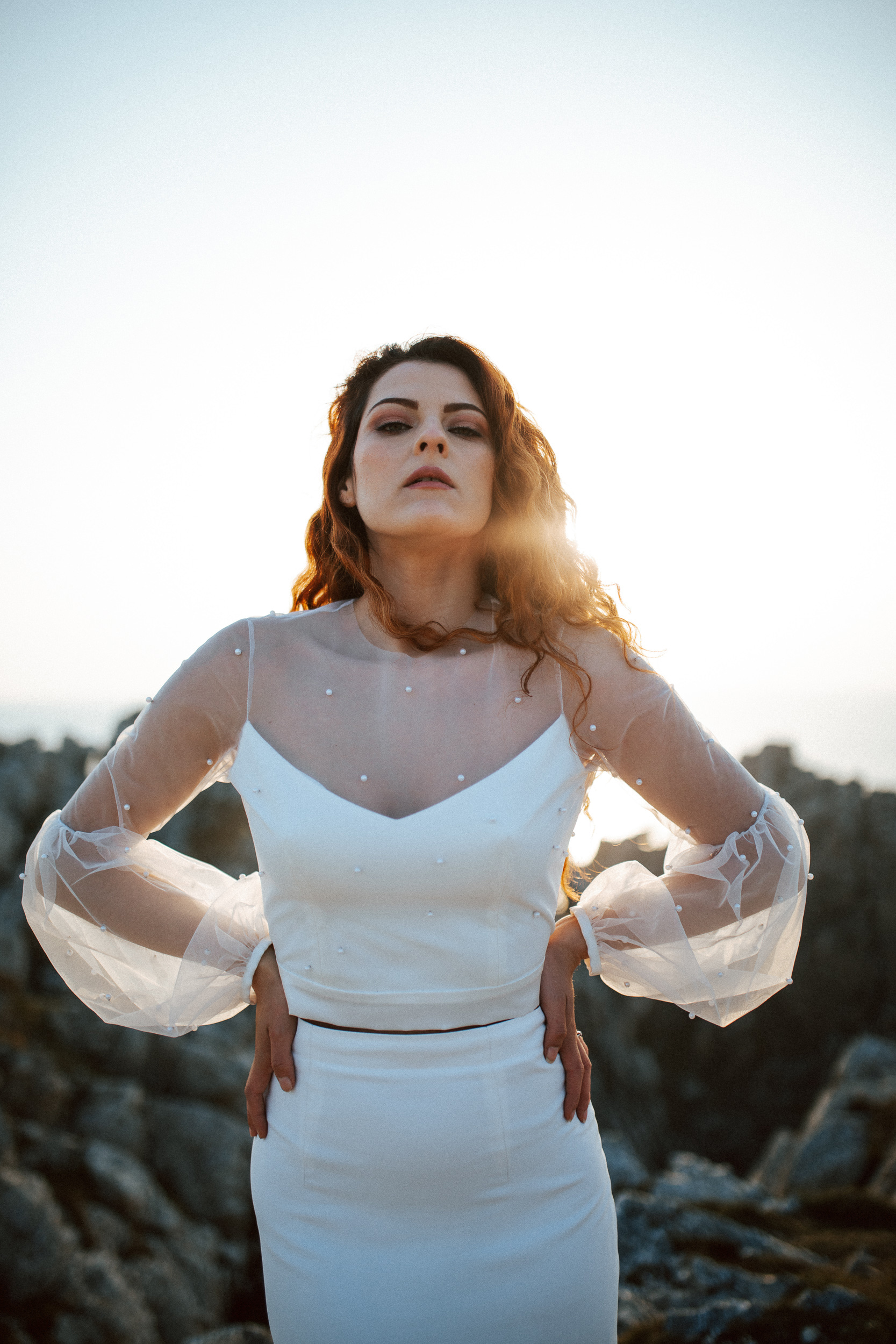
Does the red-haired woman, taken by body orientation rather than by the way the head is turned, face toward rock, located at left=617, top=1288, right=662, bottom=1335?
no

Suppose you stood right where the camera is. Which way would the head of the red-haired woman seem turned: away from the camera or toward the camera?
toward the camera

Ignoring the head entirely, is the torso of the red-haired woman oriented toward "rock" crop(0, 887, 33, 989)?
no

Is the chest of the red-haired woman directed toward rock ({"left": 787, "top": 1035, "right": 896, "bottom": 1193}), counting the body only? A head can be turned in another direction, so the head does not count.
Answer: no

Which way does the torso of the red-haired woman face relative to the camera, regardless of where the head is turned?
toward the camera

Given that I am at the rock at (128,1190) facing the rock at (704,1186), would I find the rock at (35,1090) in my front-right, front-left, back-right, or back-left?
back-left
